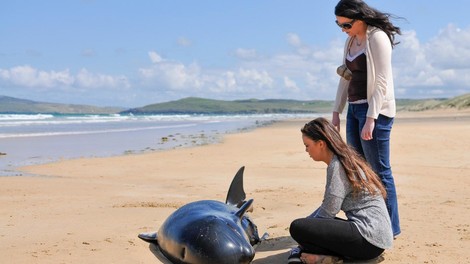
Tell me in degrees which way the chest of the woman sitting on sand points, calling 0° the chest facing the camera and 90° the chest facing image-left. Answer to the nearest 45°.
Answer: approximately 90°

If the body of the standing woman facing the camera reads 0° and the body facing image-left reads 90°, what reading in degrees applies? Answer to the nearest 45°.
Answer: approximately 45°

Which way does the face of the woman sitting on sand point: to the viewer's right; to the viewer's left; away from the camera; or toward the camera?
to the viewer's left
